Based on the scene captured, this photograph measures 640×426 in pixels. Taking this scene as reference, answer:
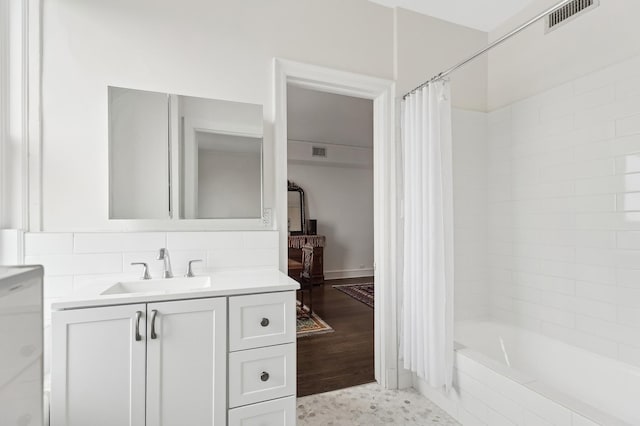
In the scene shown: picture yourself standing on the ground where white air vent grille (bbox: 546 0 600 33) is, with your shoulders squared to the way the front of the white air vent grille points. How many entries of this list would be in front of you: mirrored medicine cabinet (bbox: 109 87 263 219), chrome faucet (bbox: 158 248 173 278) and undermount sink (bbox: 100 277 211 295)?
3

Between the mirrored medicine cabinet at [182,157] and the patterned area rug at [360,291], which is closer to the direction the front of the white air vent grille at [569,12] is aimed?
the mirrored medicine cabinet

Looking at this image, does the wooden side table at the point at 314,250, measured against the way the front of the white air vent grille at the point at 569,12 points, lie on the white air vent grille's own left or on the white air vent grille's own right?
on the white air vent grille's own right

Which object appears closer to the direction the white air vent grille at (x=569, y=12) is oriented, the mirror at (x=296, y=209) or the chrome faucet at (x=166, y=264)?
the chrome faucet

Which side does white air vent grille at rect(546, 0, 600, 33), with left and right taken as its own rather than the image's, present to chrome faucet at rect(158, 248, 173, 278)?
front

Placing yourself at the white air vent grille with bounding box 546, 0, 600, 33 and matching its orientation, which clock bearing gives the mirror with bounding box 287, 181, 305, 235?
The mirror is roughly at 2 o'clock from the white air vent grille.

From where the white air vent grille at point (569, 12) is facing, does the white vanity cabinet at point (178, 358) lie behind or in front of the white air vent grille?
in front
